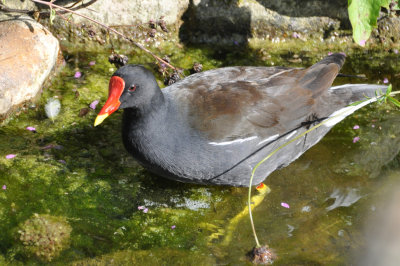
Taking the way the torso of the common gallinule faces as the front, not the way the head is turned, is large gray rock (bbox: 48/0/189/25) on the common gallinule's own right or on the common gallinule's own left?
on the common gallinule's own right

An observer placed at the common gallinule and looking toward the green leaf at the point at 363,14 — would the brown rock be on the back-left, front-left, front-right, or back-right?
back-left

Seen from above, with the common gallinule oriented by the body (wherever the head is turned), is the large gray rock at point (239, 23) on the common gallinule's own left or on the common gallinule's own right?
on the common gallinule's own right

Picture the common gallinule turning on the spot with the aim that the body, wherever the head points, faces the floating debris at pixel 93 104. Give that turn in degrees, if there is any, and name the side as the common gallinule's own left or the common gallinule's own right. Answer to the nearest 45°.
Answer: approximately 45° to the common gallinule's own right

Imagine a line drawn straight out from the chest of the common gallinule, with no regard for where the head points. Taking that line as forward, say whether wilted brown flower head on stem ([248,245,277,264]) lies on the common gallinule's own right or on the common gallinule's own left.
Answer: on the common gallinule's own left

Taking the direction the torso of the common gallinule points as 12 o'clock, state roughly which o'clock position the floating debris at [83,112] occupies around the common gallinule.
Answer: The floating debris is roughly at 1 o'clock from the common gallinule.

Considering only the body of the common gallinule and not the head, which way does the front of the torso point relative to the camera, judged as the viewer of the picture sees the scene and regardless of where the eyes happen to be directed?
to the viewer's left

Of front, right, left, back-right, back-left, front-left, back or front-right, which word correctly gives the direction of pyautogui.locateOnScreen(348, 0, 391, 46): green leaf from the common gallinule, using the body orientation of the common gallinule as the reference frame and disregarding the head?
back-right

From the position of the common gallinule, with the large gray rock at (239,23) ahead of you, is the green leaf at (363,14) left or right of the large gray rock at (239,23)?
right
